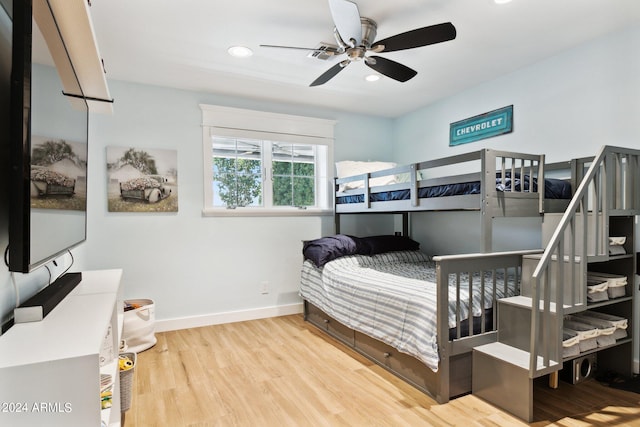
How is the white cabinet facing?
to the viewer's right

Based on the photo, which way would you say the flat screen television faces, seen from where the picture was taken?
facing to the right of the viewer

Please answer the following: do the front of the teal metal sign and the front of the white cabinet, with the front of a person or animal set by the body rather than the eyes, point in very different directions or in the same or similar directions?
very different directions

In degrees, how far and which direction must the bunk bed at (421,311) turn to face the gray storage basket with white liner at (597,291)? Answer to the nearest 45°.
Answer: approximately 45° to its left

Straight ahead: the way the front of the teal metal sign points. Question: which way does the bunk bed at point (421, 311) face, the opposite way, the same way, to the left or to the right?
to the left

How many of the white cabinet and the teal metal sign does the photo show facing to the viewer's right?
1

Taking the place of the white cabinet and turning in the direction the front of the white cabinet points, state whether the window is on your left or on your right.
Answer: on your left
